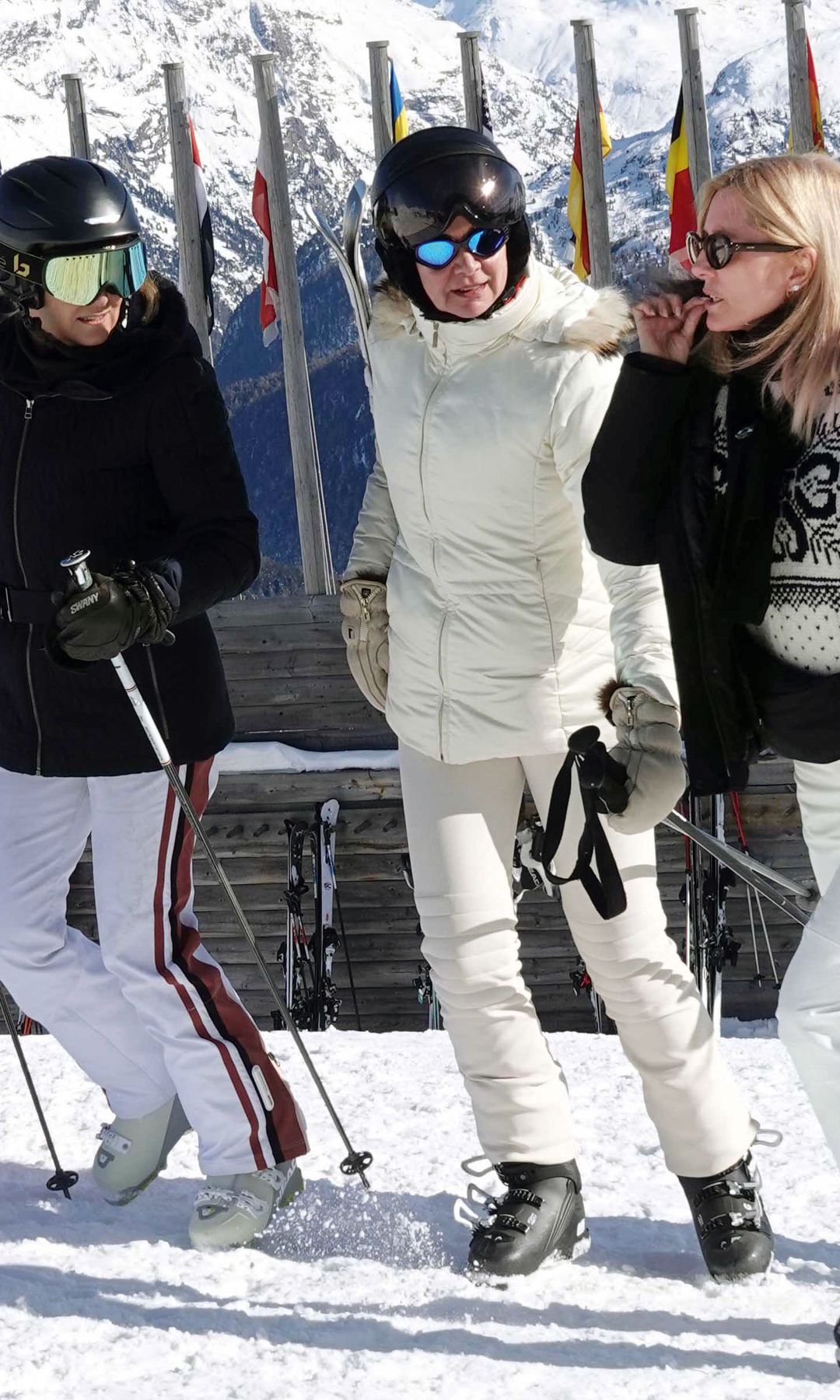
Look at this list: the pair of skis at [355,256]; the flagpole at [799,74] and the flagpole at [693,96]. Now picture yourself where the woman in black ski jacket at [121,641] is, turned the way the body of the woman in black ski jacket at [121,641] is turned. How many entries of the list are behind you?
3

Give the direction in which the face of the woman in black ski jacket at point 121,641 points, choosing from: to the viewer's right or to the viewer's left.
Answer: to the viewer's right

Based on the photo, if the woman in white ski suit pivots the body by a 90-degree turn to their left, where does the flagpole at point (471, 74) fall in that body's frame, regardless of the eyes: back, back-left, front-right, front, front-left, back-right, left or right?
back-left

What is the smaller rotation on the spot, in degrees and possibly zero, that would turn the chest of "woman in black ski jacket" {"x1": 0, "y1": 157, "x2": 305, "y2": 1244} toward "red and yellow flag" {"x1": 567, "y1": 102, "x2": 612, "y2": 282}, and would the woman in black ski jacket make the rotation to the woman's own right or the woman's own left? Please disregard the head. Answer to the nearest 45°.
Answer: approximately 180°

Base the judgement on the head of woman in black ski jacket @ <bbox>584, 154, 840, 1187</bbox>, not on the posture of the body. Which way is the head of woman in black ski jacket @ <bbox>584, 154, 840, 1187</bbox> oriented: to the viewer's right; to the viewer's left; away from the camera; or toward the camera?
to the viewer's left

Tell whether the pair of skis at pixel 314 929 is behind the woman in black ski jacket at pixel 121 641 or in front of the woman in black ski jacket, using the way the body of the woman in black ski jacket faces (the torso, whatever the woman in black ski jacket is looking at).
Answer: behind

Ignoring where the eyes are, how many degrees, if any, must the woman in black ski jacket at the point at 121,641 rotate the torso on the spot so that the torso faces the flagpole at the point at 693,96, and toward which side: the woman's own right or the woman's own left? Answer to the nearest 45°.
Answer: approximately 180°

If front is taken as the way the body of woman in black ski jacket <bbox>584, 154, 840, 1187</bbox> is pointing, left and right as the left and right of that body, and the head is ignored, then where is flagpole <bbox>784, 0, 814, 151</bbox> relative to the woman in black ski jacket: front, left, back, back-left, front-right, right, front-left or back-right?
back-right

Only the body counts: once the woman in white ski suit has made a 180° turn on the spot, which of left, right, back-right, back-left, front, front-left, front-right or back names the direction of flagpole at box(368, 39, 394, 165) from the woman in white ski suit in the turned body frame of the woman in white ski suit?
front-left
